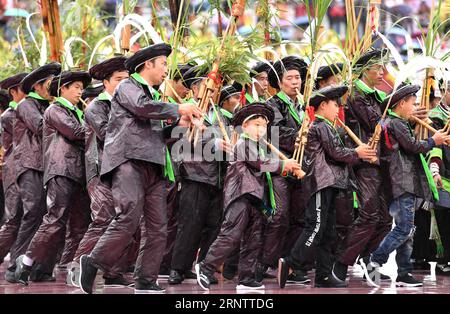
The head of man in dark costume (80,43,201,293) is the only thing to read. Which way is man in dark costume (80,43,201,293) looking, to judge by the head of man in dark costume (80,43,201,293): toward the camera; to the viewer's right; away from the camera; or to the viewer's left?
to the viewer's right

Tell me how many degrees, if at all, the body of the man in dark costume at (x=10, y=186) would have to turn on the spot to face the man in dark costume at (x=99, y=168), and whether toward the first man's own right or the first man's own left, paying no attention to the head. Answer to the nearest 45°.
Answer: approximately 45° to the first man's own right

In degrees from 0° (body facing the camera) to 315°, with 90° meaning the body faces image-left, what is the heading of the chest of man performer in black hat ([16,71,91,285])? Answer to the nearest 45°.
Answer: approximately 270°

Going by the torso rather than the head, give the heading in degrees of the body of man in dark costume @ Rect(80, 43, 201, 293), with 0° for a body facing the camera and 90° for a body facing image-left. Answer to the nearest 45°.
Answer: approximately 270°

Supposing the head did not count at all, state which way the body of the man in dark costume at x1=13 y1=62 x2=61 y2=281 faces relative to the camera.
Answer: to the viewer's right

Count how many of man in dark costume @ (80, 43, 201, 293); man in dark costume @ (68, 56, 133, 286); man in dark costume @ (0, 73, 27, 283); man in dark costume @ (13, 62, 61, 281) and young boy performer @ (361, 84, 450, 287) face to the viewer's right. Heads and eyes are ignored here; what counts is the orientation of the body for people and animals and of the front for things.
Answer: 5

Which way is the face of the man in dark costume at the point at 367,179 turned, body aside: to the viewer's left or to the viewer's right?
to the viewer's right

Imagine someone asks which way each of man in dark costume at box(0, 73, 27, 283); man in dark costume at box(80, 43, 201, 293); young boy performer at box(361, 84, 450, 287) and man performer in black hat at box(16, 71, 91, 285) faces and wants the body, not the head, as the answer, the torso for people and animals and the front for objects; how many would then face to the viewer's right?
4

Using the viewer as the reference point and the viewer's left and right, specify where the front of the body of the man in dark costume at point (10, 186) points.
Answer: facing to the right of the viewer

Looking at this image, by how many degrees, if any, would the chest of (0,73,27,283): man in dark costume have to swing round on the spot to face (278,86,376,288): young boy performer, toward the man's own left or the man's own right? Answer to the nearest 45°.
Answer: approximately 45° to the man's own right

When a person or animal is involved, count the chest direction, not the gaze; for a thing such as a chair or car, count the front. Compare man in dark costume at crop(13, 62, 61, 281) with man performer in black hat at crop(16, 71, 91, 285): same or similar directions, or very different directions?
same or similar directions

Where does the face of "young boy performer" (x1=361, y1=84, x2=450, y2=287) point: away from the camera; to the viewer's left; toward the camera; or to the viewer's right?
to the viewer's right

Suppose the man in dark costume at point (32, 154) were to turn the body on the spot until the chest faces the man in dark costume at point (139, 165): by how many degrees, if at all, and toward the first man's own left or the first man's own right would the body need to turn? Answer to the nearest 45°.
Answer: approximately 45° to the first man's own right

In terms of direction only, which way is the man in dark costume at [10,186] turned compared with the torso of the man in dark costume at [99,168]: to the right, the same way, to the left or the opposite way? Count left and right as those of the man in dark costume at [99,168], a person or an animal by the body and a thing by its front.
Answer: the same way

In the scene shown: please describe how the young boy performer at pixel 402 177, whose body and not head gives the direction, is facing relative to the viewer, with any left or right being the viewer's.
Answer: facing to the right of the viewer

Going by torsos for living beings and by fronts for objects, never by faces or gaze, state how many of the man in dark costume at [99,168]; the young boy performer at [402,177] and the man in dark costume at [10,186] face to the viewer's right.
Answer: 3

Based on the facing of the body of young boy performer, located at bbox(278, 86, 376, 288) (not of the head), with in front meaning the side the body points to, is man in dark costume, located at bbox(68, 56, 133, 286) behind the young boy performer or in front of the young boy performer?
behind

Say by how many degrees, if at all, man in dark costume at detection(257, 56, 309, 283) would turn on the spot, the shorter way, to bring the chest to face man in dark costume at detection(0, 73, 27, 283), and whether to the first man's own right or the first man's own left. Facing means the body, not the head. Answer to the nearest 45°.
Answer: approximately 135° to the first man's own right
